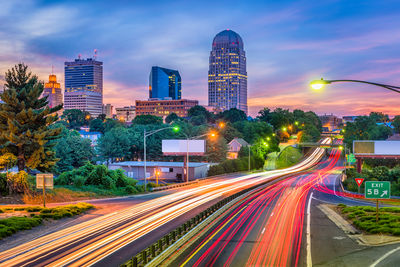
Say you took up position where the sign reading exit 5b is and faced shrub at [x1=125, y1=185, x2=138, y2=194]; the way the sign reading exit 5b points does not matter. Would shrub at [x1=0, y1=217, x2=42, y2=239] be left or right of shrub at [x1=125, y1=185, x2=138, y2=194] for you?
left

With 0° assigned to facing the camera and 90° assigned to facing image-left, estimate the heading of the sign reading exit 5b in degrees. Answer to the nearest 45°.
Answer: approximately 0°

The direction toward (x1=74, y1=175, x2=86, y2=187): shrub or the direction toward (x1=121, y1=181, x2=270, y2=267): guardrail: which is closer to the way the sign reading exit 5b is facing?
the guardrail

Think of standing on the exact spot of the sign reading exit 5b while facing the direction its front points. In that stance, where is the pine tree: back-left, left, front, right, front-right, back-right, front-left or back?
right

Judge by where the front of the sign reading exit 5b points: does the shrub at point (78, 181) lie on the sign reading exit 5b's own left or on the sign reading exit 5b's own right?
on the sign reading exit 5b's own right

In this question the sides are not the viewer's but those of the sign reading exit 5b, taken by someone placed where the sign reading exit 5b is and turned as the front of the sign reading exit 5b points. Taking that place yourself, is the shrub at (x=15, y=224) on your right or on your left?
on your right

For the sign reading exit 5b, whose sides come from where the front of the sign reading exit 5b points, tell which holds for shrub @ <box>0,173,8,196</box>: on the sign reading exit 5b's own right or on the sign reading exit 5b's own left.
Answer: on the sign reading exit 5b's own right

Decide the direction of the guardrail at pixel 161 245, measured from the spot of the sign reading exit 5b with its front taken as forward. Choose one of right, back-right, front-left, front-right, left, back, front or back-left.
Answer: front-right
